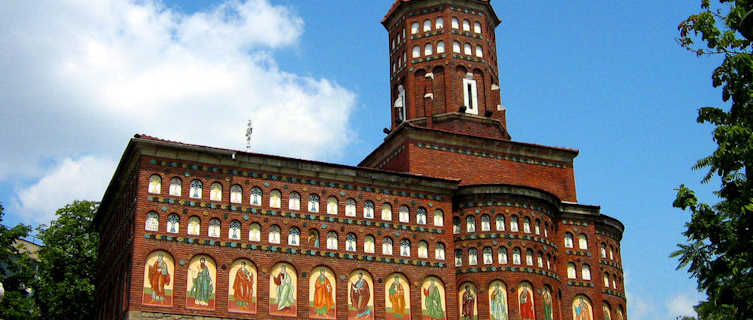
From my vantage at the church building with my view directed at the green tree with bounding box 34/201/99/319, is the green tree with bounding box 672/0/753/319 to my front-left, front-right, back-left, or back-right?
back-left

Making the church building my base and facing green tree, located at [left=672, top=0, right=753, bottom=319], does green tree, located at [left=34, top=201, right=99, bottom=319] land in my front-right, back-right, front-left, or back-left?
back-right
